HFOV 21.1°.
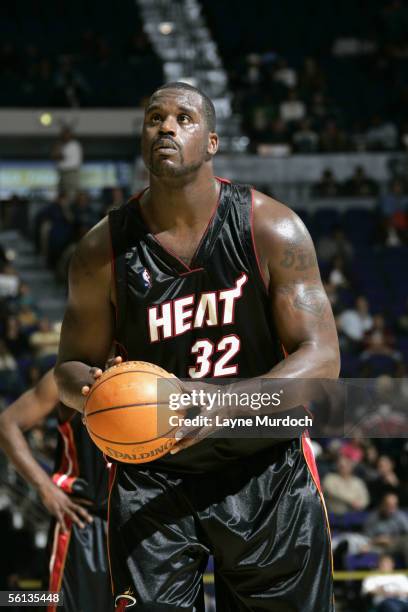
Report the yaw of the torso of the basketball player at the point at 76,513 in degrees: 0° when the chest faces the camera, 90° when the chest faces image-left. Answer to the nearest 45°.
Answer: approximately 315°

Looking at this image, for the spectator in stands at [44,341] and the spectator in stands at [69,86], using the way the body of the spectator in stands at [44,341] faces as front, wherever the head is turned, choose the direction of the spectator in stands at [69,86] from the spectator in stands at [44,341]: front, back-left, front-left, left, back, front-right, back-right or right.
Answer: back

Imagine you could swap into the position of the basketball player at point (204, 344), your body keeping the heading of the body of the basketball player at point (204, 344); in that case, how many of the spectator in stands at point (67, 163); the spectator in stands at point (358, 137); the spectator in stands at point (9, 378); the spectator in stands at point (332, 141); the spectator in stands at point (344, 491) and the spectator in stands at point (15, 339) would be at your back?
6

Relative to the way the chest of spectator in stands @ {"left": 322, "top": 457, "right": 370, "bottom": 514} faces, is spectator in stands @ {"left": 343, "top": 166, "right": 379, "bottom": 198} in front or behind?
behind

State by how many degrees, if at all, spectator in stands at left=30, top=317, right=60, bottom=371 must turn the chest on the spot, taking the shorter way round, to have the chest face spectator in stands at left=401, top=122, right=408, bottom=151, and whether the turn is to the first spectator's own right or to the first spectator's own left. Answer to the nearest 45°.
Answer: approximately 135° to the first spectator's own left

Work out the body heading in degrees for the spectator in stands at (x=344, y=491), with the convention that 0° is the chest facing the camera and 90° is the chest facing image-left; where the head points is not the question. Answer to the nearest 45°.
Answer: approximately 0°

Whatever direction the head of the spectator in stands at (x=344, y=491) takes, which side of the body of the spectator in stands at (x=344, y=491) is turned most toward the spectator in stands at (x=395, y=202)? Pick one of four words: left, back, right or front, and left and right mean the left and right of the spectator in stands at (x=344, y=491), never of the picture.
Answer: back
